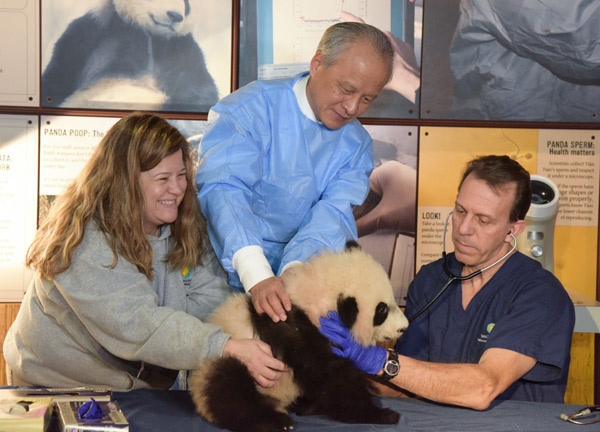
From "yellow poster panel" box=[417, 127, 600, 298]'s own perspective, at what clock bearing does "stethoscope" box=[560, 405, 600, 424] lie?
The stethoscope is roughly at 12 o'clock from the yellow poster panel.

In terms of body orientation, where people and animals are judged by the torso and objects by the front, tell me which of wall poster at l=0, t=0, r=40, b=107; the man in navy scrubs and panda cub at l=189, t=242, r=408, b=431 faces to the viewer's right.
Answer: the panda cub

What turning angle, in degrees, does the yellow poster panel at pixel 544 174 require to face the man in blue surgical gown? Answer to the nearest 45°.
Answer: approximately 45° to its right

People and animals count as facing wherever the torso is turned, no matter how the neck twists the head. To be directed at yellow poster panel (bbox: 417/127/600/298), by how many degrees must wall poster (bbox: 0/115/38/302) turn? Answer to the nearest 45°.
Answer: approximately 90° to its left

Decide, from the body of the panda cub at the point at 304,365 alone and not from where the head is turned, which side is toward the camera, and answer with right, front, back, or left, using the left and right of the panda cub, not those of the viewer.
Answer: right

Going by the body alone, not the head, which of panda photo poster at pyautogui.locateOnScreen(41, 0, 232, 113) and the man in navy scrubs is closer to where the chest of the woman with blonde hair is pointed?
the man in navy scrubs

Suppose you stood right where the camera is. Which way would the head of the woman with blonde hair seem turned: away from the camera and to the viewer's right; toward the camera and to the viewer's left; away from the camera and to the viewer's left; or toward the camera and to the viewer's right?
toward the camera and to the viewer's right
